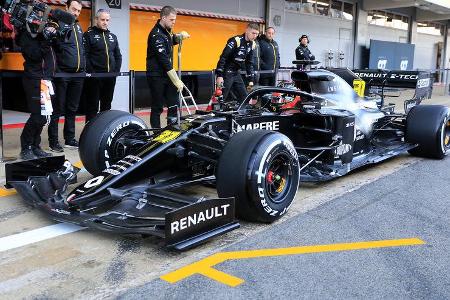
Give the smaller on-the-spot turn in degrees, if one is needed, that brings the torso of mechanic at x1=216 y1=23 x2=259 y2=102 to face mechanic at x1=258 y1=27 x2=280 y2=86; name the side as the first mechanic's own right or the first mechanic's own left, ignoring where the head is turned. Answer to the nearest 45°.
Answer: approximately 135° to the first mechanic's own left

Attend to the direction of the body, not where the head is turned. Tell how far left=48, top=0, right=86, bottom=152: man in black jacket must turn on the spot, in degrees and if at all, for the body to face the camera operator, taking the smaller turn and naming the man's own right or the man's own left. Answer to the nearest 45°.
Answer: approximately 90° to the man's own right

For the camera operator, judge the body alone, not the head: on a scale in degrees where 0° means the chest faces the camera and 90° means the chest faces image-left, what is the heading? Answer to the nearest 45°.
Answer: approximately 315°

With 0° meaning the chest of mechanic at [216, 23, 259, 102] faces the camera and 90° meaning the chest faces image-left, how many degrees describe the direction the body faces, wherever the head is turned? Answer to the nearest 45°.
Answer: approximately 315°

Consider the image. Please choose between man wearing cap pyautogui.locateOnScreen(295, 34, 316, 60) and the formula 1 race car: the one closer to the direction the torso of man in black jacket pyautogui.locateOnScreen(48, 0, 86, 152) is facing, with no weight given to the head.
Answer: the formula 1 race car

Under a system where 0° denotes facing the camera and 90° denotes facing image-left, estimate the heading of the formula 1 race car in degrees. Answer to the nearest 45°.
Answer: approximately 45°

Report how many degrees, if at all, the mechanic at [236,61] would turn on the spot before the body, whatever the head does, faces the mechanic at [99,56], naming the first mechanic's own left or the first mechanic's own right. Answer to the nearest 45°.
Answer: approximately 90° to the first mechanic's own right
